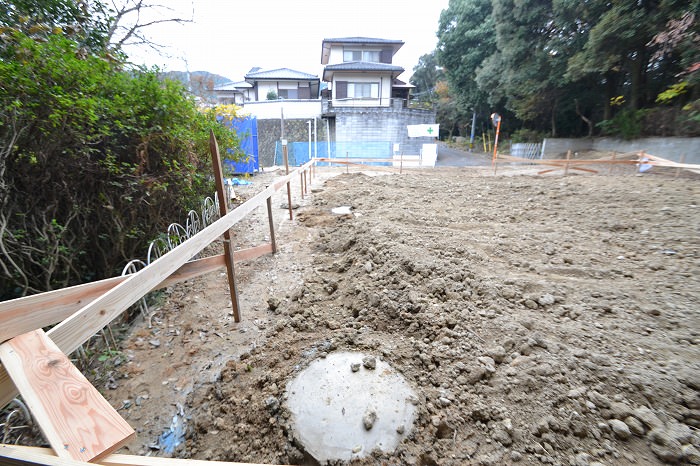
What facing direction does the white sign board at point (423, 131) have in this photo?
toward the camera

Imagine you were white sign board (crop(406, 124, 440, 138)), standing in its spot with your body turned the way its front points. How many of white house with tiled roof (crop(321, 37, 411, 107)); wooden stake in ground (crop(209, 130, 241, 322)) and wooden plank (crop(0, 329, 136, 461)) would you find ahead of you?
2

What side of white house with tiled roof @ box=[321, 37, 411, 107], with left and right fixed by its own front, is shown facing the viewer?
front

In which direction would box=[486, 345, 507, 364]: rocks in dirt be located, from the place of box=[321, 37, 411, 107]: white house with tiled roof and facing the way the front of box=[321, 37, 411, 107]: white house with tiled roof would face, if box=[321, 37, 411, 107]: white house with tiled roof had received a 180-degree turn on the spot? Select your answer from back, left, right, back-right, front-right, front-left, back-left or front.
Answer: back

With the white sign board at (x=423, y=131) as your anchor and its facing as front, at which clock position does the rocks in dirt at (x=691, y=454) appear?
The rocks in dirt is roughly at 12 o'clock from the white sign board.

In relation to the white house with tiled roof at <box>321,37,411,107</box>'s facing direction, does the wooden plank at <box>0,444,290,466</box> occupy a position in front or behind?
in front

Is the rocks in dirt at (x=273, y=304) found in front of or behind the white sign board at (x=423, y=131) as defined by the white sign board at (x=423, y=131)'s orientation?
in front

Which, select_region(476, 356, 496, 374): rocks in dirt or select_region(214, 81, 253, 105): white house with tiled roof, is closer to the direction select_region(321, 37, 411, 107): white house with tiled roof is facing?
the rocks in dirt

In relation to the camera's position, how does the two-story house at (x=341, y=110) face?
facing the viewer

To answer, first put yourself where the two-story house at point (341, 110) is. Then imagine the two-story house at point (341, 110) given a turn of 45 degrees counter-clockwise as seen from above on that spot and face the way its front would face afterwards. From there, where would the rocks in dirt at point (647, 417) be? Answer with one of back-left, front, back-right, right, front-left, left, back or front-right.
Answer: front-right

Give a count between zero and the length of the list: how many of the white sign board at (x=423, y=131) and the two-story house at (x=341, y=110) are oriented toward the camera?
2
